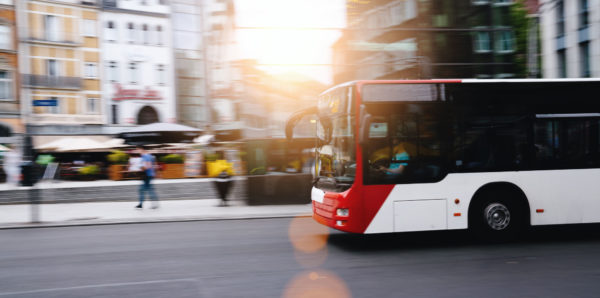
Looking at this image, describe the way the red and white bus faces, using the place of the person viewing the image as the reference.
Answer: facing to the left of the viewer

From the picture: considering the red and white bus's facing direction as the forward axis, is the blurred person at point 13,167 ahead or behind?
ahead

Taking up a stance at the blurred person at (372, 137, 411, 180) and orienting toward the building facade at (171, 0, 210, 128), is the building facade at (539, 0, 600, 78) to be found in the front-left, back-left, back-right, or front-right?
front-right

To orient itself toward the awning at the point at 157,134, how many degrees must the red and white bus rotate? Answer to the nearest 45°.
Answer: approximately 45° to its right

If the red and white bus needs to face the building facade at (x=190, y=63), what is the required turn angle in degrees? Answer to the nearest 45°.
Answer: approximately 45° to its right

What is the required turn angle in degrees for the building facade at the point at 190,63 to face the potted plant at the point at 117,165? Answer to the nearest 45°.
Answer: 0° — it already faces it

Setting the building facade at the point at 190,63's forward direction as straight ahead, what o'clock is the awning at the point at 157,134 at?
The awning is roughly at 12 o'clock from the building facade.

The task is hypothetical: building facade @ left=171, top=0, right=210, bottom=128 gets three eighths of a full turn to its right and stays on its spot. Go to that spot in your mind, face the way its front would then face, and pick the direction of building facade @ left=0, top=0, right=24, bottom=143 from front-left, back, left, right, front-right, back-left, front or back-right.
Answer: left

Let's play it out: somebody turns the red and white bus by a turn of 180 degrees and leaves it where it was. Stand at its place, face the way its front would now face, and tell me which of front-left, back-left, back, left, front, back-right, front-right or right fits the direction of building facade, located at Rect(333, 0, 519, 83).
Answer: left
